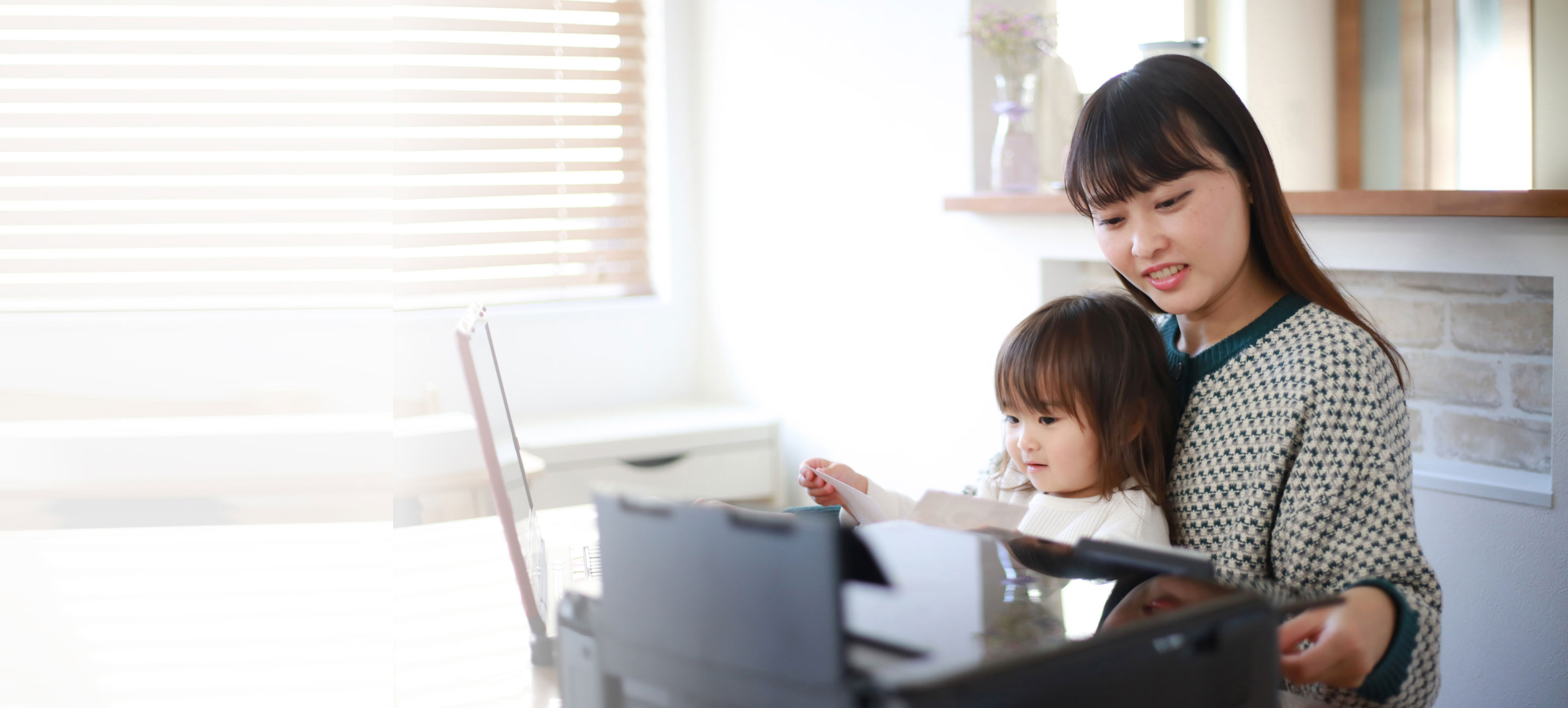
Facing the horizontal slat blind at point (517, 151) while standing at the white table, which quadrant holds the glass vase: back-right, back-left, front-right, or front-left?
front-right

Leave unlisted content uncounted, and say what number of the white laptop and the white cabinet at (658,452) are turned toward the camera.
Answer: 1

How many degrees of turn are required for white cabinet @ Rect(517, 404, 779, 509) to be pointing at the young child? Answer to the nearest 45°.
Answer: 0° — it already faces them

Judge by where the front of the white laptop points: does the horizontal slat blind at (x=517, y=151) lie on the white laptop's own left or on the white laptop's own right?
on the white laptop's own left

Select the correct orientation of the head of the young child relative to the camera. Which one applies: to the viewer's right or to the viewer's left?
to the viewer's left

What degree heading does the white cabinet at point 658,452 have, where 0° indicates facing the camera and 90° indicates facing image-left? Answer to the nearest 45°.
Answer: approximately 0°

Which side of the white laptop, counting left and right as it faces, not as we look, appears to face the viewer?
right

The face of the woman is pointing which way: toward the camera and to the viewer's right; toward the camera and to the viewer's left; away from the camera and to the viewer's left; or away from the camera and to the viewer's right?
toward the camera and to the viewer's left

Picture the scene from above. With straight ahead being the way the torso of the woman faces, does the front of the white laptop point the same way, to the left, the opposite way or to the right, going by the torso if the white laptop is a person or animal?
the opposite way

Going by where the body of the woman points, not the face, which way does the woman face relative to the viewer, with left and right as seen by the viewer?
facing the viewer and to the left of the viewer
